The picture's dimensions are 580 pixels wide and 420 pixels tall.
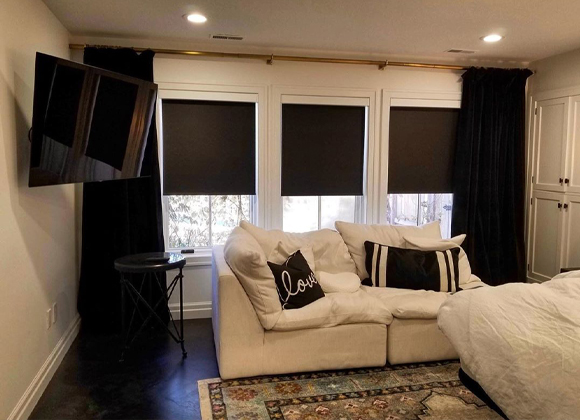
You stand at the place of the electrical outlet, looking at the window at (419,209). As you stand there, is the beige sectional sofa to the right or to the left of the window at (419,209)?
right

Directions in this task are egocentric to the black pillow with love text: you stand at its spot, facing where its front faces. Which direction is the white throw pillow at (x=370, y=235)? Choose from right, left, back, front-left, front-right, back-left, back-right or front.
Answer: back-left

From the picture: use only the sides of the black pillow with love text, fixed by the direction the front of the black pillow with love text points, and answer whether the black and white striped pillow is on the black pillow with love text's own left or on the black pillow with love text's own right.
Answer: on the black pillow with love text's own left

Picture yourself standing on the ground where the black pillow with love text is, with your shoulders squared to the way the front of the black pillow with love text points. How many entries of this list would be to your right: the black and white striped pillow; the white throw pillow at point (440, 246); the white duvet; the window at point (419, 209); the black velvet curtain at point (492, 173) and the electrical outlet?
1

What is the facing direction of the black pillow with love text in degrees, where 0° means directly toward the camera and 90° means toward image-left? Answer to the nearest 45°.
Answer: approximately 0°

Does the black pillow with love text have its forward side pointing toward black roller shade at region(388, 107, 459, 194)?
no

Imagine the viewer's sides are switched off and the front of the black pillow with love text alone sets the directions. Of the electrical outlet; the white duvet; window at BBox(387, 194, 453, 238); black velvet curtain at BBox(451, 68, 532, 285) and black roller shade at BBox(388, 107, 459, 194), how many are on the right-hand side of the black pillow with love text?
1

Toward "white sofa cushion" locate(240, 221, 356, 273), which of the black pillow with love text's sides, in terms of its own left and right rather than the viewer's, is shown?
back

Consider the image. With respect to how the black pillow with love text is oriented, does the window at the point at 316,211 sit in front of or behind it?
behind

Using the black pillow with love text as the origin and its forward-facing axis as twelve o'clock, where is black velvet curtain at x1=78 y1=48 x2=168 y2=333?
The black velvet curtain is roughly at 4 o'clock from the black pillow with love text.

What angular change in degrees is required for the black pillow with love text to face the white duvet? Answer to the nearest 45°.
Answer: approximately 45° to its left

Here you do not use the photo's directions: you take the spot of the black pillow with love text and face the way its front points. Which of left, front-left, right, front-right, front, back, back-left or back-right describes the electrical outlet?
right

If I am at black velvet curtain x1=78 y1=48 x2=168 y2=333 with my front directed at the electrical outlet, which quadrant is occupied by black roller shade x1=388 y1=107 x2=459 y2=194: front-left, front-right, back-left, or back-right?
back-left

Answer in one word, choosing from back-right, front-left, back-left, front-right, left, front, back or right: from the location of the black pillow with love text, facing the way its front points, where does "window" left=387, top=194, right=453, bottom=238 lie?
back-left

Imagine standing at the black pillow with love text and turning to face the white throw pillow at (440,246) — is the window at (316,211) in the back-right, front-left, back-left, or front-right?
front-left
